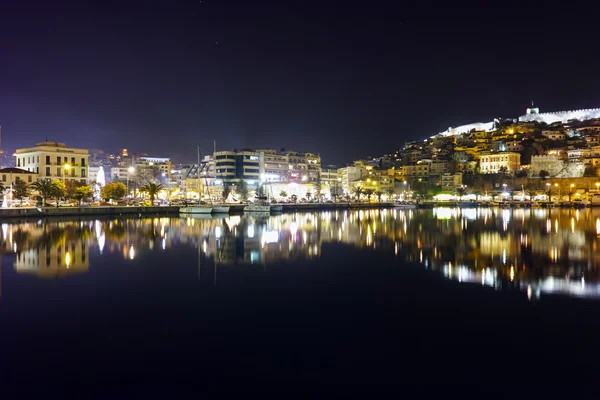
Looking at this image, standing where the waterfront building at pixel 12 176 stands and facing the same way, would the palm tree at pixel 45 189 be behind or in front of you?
in front

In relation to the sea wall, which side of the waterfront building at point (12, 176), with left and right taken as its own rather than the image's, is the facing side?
front

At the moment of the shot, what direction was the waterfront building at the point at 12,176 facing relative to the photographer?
facing the viewer
